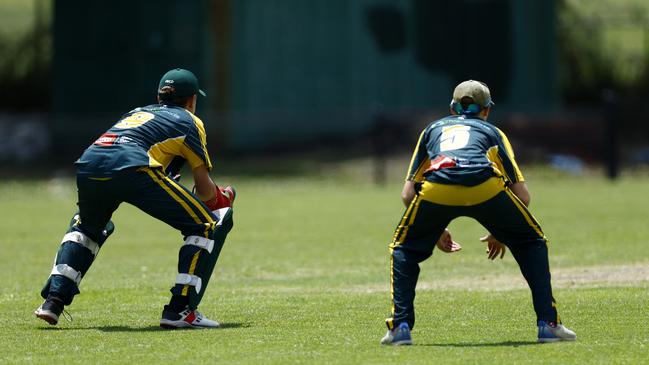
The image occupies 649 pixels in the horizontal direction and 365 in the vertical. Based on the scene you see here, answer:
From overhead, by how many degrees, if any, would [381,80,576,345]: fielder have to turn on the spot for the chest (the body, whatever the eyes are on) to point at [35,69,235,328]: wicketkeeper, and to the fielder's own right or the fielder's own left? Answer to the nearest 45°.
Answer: approximately 90° to the fielder's own left

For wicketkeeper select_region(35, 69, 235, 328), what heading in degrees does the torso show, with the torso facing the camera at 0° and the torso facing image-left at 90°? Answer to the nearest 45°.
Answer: approximately 225°

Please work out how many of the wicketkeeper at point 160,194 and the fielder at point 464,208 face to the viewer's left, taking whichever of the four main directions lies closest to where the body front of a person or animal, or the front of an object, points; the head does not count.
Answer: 0

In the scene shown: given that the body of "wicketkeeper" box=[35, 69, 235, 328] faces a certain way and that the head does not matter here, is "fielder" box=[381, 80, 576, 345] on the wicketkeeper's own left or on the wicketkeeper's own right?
on the wicketkeeper's own right

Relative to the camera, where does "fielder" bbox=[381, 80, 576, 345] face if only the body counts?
away from the camera
